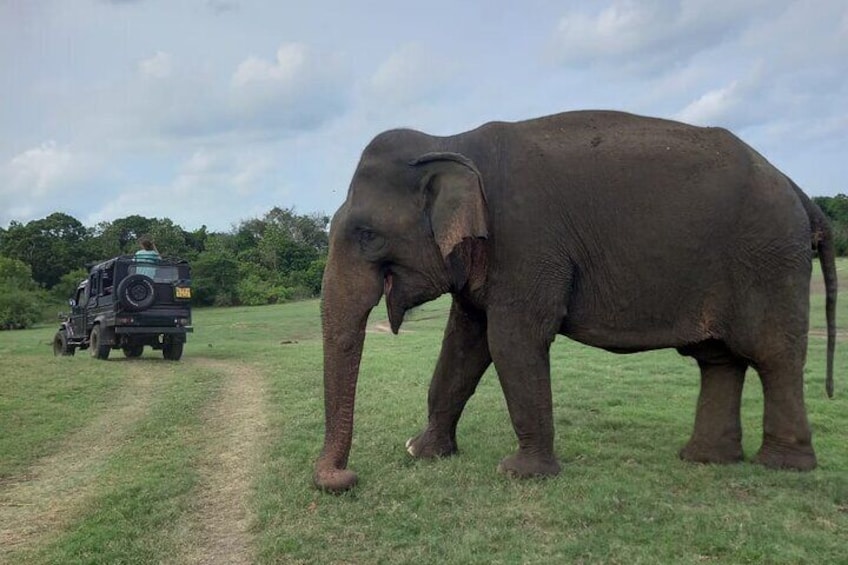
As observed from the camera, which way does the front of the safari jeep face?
facing away from the viewer and to the left of the viewer

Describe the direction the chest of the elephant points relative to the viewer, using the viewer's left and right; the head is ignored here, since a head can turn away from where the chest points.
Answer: facing to the left of the viewer

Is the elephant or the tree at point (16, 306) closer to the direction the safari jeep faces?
the tree

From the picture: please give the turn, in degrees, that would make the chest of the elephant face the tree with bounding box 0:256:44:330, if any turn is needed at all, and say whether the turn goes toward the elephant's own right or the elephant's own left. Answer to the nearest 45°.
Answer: approximately 45° to the elephant's own right

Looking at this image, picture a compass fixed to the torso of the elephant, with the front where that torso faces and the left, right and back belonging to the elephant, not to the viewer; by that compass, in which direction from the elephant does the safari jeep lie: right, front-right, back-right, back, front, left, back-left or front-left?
front-right
